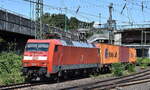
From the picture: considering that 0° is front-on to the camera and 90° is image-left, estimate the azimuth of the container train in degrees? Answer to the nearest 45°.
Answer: approximately 45°
